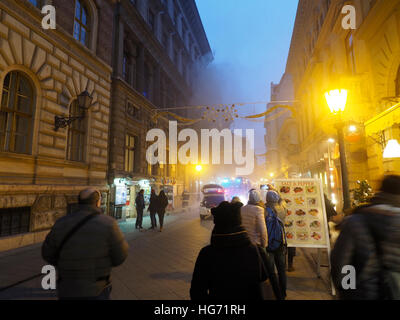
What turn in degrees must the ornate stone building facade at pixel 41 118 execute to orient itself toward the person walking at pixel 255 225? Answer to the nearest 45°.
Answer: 0° — it already faces them

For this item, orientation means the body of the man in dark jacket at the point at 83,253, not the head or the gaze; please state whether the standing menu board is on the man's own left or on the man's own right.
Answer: on the man's own right

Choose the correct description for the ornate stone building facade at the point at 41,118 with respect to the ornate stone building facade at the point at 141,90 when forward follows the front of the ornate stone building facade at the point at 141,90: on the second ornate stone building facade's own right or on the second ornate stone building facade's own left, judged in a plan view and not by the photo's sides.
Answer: on the second ornate stone building facade's own right

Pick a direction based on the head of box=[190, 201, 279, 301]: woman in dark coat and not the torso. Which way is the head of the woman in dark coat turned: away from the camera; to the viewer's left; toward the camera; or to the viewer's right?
away from the camera

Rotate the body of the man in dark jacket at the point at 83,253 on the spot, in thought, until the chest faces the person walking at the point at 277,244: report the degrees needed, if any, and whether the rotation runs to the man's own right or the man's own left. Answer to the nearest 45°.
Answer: approximately 90° to the man's own right

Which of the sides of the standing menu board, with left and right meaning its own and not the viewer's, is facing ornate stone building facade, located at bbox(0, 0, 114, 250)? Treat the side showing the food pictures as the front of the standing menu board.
right

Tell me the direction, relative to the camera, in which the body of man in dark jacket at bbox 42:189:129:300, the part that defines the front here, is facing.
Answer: away from the camera

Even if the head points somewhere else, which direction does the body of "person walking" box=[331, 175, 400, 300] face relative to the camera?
away from the camera
